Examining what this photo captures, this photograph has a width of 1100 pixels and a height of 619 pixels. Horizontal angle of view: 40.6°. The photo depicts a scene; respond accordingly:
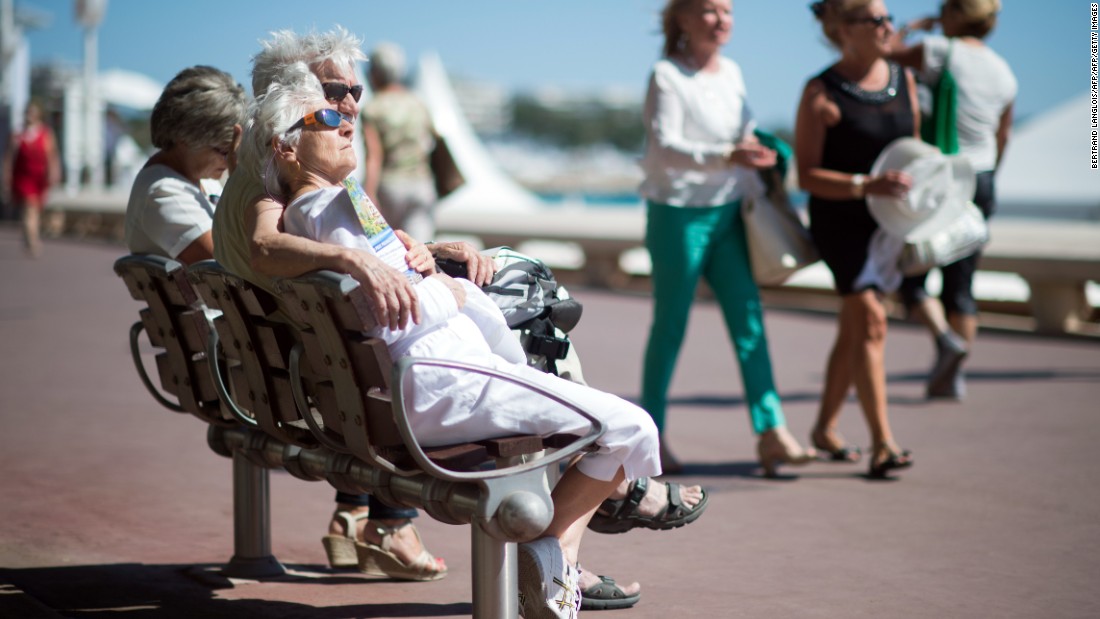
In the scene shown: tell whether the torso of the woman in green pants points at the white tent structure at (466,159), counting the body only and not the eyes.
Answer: no

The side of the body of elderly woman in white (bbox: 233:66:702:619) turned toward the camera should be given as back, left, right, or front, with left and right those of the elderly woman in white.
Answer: right

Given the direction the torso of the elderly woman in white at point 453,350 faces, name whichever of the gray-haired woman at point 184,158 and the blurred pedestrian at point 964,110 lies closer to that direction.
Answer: the blurred pedestrian

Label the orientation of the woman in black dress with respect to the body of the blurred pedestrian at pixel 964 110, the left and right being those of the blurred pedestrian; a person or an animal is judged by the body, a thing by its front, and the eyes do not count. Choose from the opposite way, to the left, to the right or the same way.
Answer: the opposite way

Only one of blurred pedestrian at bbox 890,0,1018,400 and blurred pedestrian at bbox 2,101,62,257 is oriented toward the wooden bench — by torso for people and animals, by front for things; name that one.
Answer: blurred pedestrian at bbox 2,101,62,257

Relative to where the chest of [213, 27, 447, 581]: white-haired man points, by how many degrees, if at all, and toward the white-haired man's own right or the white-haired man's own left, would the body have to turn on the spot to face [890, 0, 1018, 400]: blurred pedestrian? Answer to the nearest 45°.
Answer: approximately 45° to the white-haired man's own left

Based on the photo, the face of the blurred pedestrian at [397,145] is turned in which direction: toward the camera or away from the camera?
away from the camera

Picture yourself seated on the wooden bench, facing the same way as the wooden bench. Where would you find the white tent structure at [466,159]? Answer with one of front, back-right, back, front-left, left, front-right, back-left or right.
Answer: front-left

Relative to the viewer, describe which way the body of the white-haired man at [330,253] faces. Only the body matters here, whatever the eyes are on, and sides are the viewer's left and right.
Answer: facing to the right of the viewer

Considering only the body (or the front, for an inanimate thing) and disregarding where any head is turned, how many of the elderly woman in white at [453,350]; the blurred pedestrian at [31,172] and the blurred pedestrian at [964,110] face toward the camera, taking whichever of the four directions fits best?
1

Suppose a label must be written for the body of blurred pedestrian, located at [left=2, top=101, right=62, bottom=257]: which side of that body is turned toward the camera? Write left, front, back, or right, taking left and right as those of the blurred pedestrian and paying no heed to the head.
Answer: front

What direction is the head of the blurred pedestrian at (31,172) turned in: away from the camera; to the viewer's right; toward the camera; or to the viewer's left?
toward the camera

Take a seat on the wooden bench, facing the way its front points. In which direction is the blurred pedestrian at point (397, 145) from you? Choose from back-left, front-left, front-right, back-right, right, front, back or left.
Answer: front-left

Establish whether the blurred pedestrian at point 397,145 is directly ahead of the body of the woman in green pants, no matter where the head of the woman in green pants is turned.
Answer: no

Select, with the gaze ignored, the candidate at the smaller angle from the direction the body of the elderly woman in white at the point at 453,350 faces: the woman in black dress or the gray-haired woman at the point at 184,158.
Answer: the woman in black dress

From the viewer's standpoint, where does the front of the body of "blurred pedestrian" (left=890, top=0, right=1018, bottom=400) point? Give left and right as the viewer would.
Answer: facing away from the viewer and to the left of the viewer

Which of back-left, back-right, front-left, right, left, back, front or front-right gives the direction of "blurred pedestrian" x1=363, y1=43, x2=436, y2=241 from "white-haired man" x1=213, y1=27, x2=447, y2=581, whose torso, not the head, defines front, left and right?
left

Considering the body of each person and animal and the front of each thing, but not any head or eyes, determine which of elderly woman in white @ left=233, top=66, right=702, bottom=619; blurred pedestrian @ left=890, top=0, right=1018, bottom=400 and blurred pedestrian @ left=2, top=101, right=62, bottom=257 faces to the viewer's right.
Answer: the elderly woman in white
